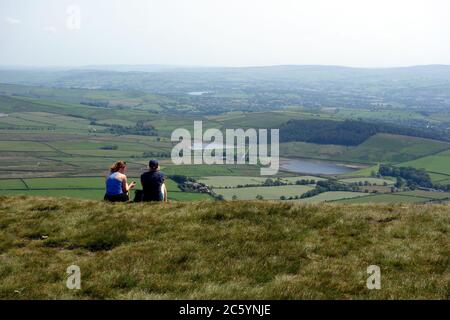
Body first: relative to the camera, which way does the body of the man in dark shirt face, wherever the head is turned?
away from the camera

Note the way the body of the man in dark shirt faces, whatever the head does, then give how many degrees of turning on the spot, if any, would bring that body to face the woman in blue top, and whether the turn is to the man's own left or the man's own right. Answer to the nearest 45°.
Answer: approximately 90° to the man's own left

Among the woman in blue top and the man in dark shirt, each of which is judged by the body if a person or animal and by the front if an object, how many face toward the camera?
0

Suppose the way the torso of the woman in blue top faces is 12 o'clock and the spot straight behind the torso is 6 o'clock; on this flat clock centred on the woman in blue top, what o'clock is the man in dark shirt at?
The man in dark shirt is roughly at 2 o'clock from the woman in blue top.

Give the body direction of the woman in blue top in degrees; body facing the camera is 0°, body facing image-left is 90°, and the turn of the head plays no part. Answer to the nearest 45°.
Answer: approximately 225°
